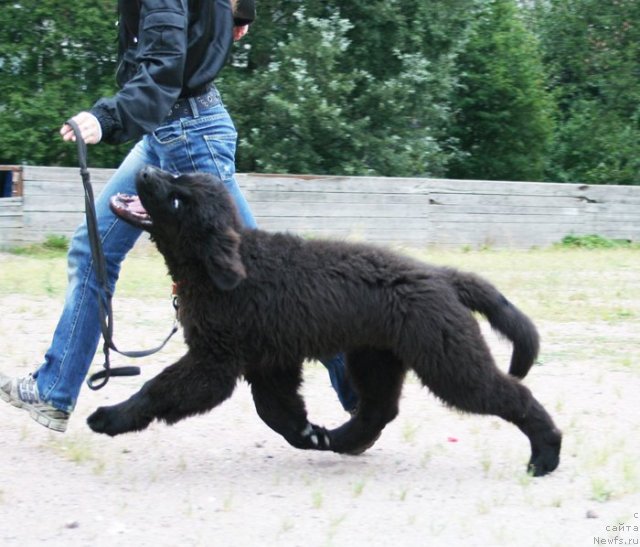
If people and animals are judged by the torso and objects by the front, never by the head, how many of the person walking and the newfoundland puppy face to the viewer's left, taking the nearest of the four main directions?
2

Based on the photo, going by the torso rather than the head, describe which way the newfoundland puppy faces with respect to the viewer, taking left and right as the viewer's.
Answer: facing to the left of the viewer

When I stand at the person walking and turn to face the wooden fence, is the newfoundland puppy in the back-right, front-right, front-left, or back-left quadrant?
back-right

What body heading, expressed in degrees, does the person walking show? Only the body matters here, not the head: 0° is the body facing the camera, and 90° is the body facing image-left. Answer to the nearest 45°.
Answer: approximately 90°

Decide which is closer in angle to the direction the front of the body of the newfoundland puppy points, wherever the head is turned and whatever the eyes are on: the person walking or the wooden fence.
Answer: the person walking

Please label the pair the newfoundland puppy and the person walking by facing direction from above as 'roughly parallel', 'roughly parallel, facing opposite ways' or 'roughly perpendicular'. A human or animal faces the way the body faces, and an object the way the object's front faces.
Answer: roughly parallel
